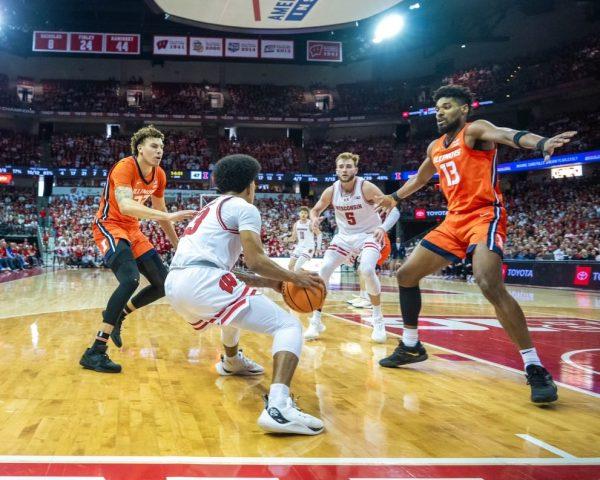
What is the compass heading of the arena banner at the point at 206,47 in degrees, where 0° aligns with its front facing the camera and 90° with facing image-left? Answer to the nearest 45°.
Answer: approximately 0°

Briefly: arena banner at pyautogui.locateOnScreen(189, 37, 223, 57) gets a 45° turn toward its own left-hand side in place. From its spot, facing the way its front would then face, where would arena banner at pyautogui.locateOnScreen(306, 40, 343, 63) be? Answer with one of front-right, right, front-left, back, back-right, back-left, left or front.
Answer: front-left

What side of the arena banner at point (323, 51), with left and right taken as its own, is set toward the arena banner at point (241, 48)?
right

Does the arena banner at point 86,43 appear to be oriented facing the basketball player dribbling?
yes

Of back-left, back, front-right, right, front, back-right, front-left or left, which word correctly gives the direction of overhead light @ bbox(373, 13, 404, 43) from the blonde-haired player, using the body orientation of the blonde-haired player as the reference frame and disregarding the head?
back

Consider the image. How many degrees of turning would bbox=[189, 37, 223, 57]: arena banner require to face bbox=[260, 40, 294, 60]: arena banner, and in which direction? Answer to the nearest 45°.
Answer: approximately 90° to its left
